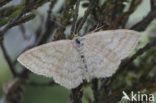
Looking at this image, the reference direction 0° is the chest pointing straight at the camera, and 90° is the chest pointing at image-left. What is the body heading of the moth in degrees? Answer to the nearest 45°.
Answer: approximately 180°
